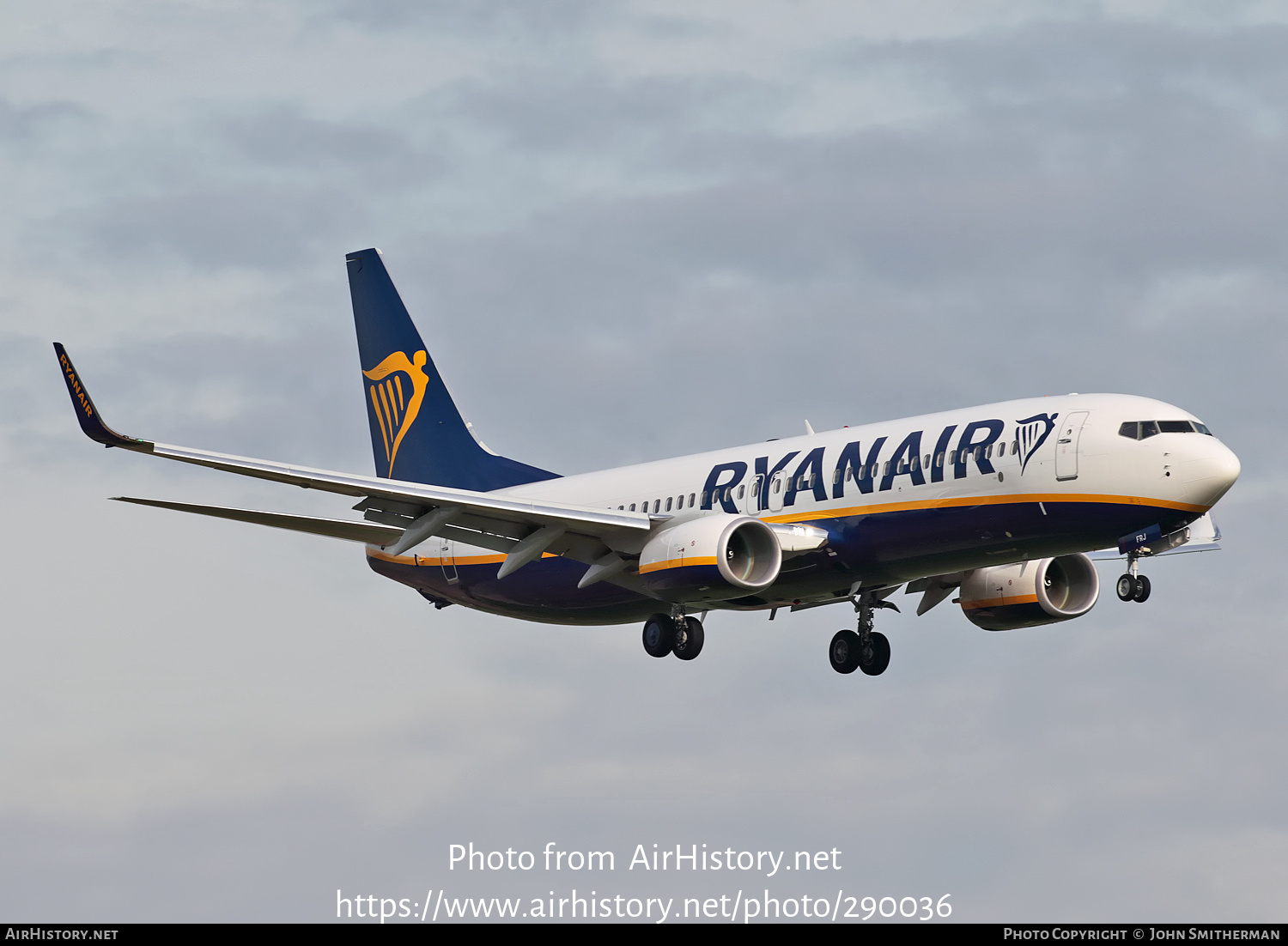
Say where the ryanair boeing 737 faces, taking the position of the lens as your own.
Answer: facing the viewer and to the right of the viewer
